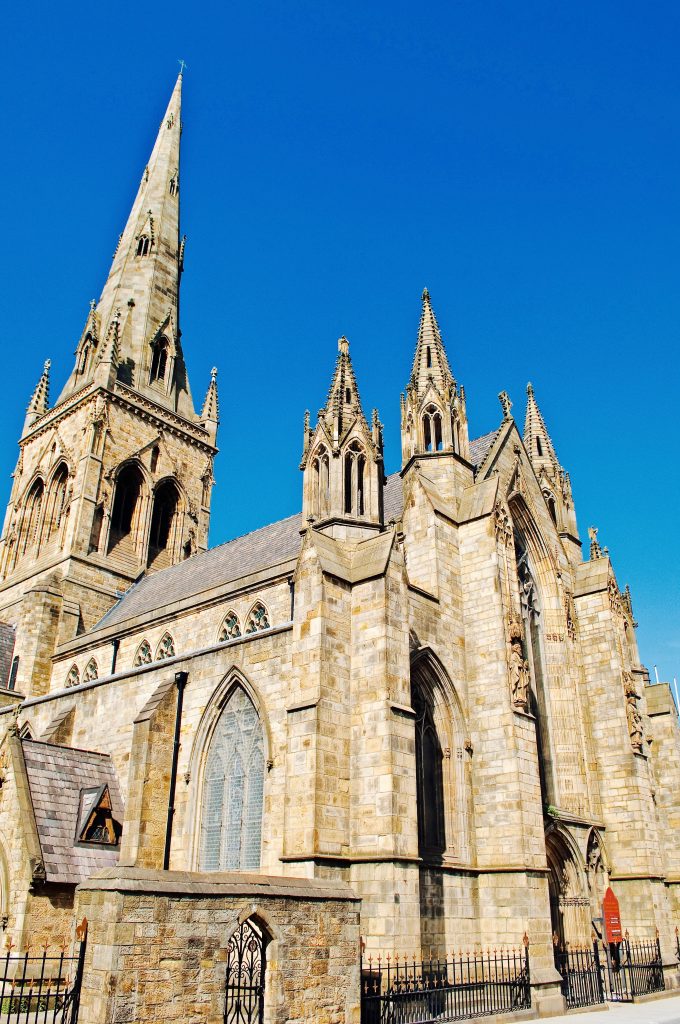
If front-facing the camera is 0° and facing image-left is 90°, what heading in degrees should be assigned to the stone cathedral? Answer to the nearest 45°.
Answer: approximately 315°
